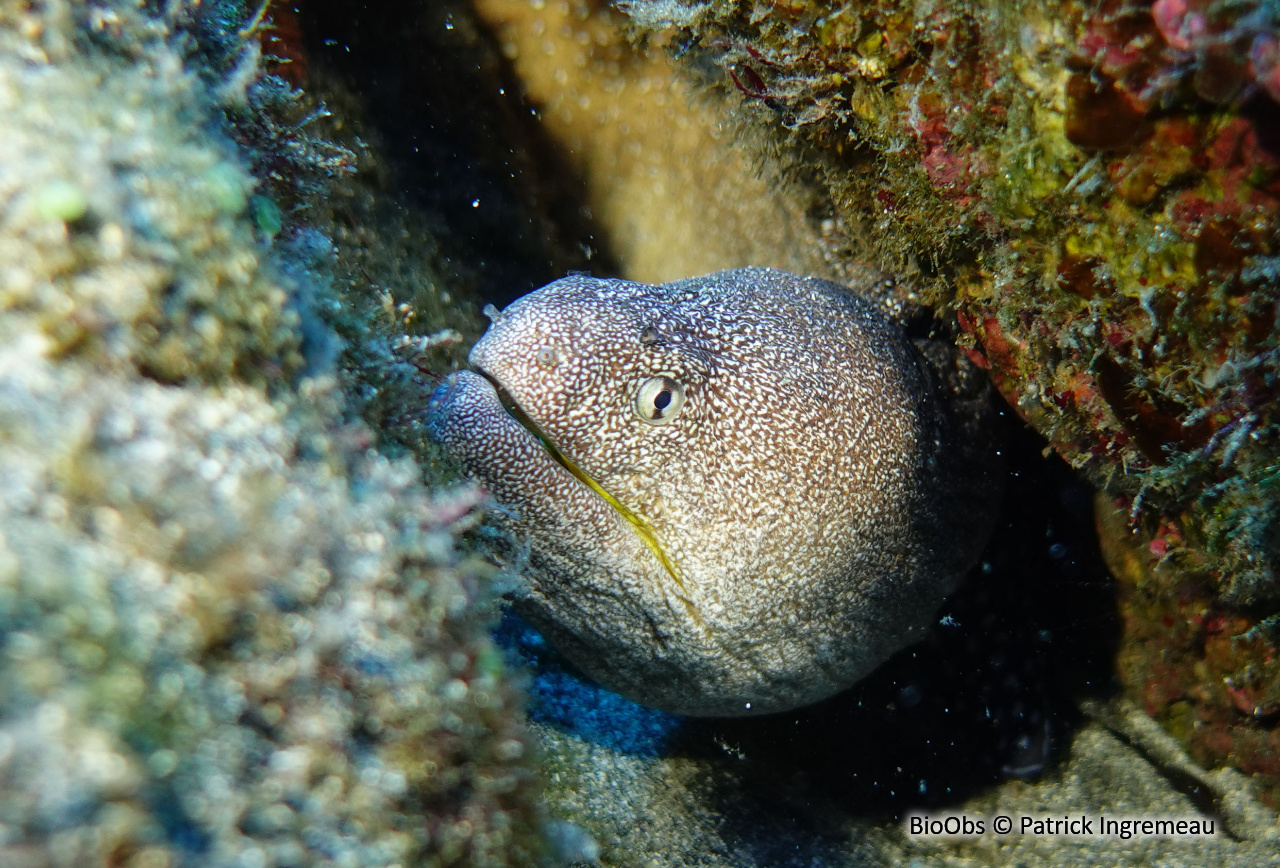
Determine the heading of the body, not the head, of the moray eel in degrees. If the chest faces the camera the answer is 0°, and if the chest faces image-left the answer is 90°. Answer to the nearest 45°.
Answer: approximately 45°
